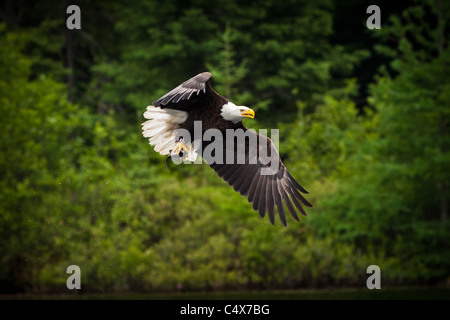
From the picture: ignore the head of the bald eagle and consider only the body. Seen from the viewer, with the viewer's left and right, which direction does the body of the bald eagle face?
facing to the right of the viewer
